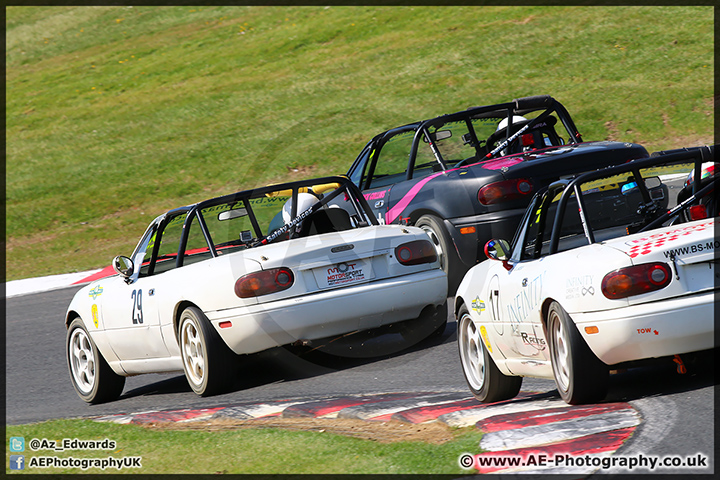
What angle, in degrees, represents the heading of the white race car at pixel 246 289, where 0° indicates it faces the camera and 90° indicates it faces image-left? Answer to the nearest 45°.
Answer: approximately 135°

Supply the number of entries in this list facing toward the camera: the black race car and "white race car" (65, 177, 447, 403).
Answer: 0

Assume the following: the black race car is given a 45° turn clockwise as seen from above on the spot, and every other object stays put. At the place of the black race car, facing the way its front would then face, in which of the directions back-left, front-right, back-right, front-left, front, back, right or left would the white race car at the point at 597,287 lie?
back

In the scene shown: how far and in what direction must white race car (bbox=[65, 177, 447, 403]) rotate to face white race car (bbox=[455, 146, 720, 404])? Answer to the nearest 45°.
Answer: approximately 180°

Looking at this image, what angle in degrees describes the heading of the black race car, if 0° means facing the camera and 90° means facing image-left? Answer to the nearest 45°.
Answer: approximately 135°

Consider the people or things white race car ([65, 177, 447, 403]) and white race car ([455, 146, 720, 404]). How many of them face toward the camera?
0
